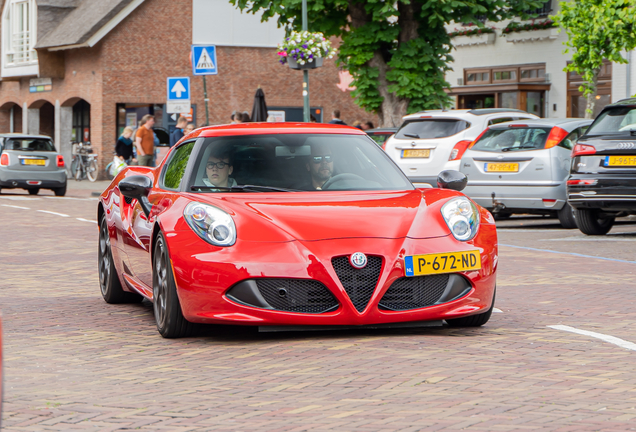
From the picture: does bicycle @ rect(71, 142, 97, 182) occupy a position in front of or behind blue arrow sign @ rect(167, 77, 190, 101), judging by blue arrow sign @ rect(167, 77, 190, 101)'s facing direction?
behind

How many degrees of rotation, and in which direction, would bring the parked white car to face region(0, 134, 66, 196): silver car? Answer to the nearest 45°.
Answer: approximately 90° to its left

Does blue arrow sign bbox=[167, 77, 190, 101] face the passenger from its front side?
yes

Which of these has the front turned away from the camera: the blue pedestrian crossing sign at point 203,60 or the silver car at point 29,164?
the silver car

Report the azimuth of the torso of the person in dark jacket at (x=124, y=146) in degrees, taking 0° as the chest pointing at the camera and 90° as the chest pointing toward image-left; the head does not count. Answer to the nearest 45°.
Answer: approximately 315°

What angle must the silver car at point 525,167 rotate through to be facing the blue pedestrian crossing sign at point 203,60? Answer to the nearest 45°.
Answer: approximately 90° to its left

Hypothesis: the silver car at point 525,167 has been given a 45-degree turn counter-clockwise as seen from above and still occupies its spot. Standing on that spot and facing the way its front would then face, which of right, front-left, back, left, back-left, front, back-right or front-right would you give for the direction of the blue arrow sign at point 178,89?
front-left

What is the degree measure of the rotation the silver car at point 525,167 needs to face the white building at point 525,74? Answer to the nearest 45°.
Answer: approximately 45° to its left

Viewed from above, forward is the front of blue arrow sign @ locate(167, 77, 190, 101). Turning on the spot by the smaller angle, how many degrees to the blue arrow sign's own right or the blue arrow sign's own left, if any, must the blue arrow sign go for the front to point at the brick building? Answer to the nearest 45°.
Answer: approximately 180°

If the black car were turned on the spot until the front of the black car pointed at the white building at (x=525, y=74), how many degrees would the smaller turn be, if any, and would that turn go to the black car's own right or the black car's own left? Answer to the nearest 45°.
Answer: approximately 45° to the black car's own left

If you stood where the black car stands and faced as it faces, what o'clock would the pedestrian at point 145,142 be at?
The pedestrian is roughly at 9 o'clock from the black car.

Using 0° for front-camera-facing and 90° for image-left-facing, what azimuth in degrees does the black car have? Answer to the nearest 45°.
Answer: approximately 225°
